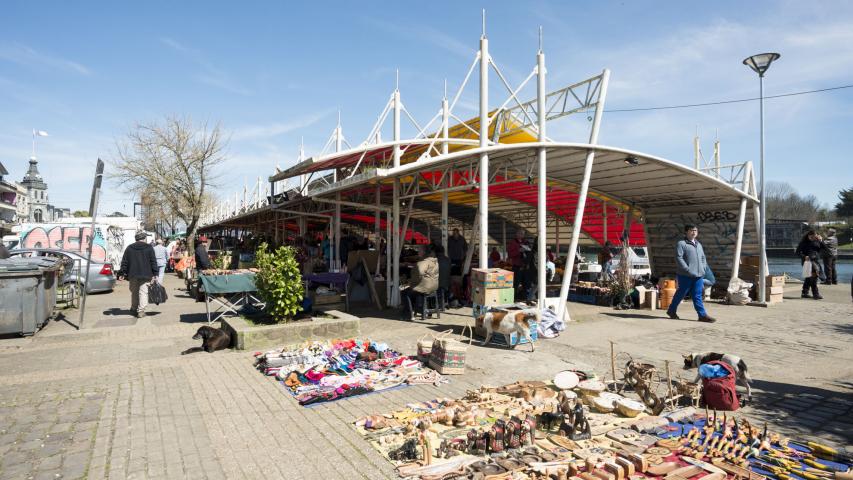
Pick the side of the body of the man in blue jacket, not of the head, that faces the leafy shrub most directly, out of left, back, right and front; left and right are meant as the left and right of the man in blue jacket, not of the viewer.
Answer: right

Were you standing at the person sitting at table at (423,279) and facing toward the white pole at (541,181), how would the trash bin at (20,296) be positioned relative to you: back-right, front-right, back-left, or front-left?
back-right

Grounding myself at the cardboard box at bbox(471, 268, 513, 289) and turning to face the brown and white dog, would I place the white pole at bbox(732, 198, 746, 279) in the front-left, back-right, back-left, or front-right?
back-left

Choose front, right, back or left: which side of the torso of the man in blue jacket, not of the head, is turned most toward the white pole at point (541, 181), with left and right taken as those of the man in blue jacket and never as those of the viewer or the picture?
right
